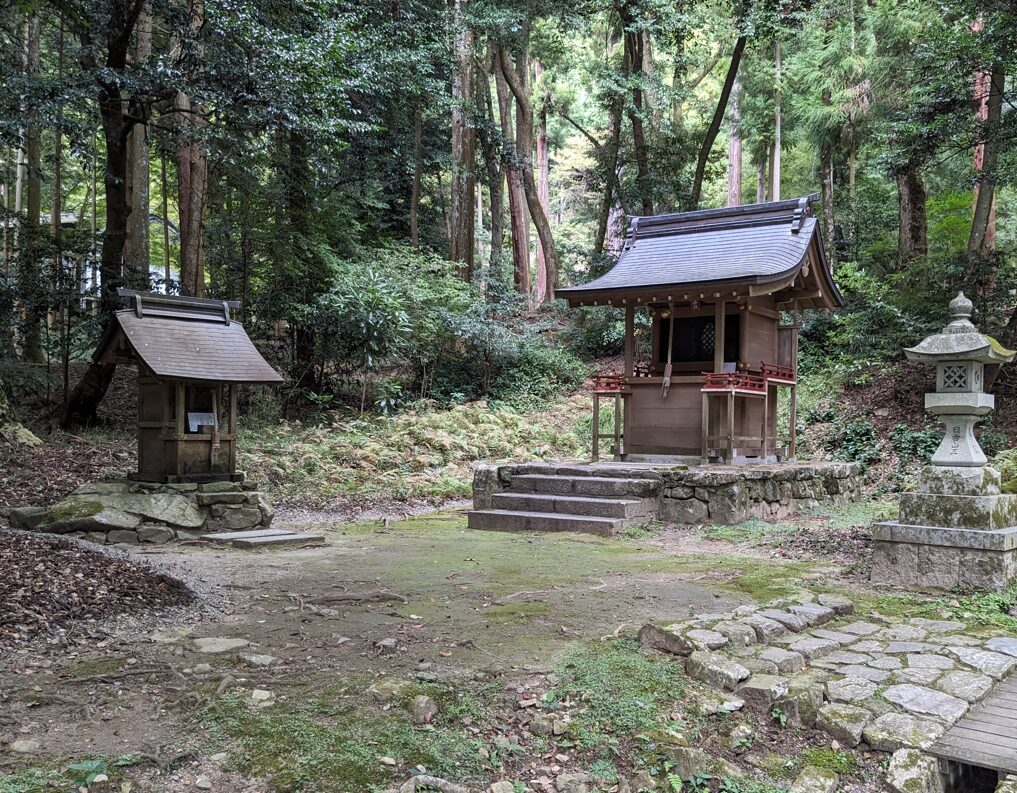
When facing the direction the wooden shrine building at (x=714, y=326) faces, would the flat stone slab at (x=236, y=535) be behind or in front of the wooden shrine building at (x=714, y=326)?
in front

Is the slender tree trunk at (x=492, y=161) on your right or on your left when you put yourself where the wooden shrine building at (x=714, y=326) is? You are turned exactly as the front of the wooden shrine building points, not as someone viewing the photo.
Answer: on your right

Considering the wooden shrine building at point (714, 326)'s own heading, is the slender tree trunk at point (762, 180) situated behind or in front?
behind

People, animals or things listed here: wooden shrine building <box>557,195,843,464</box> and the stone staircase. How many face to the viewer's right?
0

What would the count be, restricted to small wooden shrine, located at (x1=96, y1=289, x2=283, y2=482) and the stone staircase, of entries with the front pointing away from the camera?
0

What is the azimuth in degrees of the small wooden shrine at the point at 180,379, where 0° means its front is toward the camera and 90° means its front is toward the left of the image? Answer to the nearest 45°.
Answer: approximately 315°

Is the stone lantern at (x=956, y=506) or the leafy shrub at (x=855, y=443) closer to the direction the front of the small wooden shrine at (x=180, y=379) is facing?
the stone lantern

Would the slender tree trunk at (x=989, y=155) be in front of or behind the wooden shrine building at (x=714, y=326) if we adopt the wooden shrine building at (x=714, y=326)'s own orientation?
behind

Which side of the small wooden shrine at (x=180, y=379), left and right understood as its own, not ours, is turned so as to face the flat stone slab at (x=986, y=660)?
front

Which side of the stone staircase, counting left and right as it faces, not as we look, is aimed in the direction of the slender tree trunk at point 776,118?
back

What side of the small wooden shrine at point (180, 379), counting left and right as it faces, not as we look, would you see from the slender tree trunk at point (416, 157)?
left
